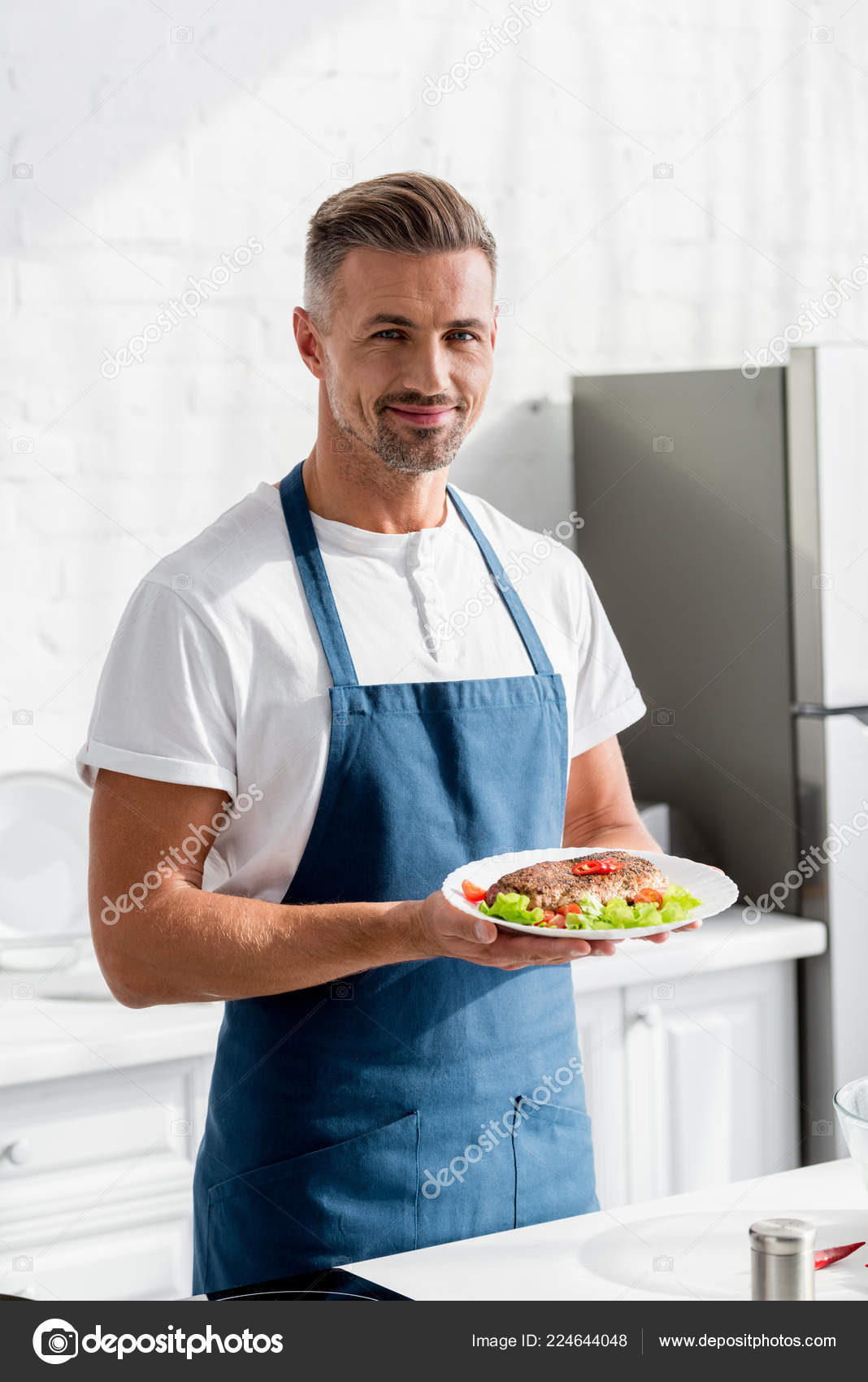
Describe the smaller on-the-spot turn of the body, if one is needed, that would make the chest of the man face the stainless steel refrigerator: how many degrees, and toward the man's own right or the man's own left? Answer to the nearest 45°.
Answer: approximately 90° to the man's own left

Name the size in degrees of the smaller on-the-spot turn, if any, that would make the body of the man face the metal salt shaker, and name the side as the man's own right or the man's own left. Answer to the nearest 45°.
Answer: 0° — they already face it

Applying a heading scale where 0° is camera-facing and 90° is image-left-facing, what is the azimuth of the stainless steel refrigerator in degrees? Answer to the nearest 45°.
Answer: approximately 315°

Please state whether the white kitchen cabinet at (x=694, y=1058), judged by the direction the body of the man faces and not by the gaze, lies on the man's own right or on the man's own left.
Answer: on the man's own left

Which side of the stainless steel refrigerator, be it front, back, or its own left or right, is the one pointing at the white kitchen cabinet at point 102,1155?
right

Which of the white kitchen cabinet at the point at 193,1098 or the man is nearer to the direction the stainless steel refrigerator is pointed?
the man

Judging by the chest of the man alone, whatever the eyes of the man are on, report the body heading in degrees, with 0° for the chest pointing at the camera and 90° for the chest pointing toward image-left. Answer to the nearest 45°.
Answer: approximately 315°

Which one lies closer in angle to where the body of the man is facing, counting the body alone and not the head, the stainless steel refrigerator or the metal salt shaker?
the metal salt shaker

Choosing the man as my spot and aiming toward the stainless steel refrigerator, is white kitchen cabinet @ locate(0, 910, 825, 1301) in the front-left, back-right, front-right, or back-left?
front-left

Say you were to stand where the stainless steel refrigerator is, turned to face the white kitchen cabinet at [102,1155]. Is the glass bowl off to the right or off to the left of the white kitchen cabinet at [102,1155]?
left

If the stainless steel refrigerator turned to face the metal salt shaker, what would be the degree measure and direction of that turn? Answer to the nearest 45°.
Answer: approximately 45° to its right
